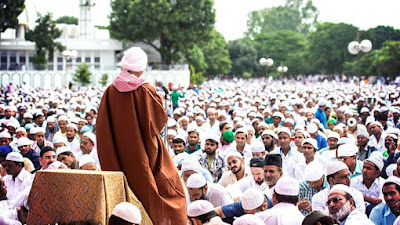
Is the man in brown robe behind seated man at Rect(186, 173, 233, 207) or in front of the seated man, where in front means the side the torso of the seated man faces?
in front

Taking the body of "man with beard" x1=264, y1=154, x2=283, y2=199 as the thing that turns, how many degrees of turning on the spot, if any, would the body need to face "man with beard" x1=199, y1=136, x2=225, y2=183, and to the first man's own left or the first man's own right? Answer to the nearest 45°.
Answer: approximately 90° to the first man's own right

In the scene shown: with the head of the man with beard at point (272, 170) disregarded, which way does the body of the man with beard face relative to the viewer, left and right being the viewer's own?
facing the viewer and to the left of the viewer

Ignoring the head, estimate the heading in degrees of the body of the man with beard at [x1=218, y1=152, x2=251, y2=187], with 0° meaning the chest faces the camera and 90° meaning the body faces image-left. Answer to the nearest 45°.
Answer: approximately 45°

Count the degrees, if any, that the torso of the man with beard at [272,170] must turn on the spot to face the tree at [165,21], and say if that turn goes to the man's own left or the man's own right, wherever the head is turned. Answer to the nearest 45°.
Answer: approximately 135° to the man's own right

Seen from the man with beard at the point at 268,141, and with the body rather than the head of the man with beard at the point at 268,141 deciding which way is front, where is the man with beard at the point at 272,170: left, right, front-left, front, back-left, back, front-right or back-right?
front-left

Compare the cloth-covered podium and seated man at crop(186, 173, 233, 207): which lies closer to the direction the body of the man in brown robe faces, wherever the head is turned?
the seated man

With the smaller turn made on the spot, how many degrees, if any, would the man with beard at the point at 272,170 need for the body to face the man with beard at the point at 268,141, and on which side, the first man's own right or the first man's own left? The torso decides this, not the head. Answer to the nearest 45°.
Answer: approximately 135° to the first man's own right

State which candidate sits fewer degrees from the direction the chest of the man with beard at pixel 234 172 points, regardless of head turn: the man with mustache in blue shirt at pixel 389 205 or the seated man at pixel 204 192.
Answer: the seated man

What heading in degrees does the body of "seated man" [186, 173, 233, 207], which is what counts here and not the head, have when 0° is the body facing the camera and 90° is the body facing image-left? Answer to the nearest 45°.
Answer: approximately 45°

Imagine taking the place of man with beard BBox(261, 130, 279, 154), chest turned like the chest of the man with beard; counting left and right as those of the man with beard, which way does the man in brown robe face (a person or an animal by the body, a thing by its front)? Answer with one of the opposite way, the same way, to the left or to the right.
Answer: the opposite way

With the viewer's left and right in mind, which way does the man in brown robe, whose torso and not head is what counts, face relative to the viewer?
facing away from the viewer and to the right of the viewer

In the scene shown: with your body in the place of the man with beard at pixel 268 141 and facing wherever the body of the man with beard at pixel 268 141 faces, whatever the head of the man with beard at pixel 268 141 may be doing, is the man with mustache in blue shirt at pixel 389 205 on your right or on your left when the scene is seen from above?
on your left

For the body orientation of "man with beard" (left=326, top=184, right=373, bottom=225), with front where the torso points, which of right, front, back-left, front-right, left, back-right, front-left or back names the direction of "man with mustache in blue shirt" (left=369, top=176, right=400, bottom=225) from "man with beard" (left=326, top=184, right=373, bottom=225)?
back
